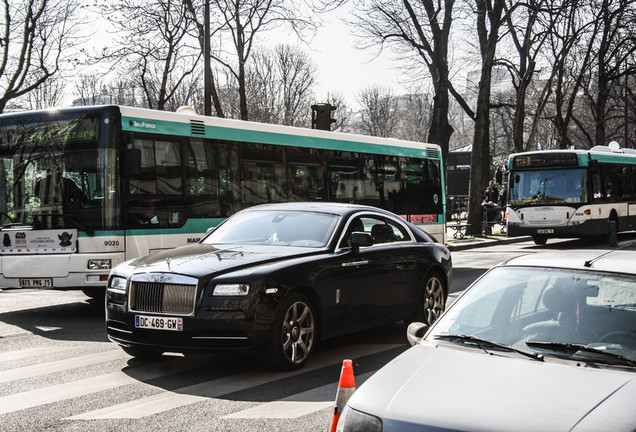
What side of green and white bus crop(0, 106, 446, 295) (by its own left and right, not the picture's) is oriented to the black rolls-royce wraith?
left

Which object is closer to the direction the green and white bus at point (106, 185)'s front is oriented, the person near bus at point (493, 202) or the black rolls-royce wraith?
the black rolls-royce wraith

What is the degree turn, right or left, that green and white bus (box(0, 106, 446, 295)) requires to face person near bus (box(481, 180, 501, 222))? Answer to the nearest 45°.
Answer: approximately 180°

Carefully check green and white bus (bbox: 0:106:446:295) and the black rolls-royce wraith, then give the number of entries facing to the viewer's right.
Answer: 0

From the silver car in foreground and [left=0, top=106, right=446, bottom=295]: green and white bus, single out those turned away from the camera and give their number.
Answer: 0

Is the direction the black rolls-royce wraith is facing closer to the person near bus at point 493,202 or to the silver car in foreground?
the silver car in foreground

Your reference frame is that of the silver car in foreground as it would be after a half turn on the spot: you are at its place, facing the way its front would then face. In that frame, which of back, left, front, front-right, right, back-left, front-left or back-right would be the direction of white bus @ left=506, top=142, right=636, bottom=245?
front-left

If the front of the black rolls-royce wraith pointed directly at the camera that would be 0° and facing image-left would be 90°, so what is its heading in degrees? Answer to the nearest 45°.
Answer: approximately 45°

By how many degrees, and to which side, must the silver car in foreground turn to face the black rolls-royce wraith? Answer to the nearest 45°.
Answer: approximately 90° to its right
